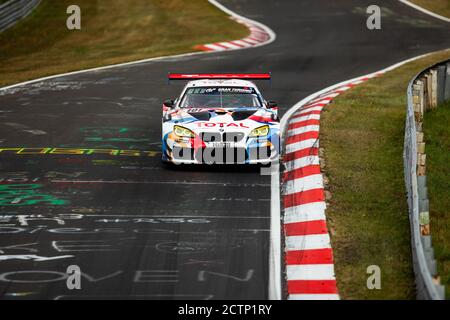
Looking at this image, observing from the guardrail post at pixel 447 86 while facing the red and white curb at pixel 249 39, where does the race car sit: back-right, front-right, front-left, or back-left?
back-left

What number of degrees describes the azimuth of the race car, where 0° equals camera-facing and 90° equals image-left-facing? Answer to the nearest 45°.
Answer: approximately 0°

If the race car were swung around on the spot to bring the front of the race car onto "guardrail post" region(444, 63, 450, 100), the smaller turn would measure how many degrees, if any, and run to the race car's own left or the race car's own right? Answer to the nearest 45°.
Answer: approximately 135° to the race car's own left

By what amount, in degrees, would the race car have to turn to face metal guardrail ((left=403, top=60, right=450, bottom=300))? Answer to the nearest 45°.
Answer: approximately 45° to its left

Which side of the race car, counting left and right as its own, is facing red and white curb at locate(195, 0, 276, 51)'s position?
back

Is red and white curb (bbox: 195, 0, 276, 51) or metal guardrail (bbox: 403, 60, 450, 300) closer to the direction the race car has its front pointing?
the metal guardrail
